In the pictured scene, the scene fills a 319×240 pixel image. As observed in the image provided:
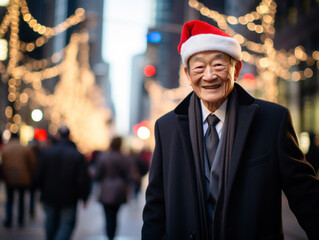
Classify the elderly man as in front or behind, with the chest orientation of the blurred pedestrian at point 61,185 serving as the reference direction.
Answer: behind

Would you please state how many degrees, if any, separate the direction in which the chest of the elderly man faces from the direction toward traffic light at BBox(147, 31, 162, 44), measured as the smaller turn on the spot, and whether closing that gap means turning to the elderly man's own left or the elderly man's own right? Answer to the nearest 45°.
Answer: approximately 180°

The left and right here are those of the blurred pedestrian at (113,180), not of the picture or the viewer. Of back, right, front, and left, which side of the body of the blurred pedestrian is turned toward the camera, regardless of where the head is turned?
back

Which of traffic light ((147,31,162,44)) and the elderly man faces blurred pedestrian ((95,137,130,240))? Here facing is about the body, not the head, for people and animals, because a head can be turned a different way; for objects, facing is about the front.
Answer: the traffic light

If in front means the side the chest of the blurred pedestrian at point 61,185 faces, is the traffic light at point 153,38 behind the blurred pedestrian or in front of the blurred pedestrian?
in front

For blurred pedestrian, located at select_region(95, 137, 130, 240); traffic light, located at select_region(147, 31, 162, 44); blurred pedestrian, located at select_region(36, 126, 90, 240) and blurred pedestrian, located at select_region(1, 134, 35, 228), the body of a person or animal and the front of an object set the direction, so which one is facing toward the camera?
the traffic light

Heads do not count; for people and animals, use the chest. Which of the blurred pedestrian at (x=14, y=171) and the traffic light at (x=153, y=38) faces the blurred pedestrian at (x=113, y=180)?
the traffic light

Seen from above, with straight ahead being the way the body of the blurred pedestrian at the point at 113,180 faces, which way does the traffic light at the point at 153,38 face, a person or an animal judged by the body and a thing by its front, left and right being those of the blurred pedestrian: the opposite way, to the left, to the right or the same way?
the opposite way

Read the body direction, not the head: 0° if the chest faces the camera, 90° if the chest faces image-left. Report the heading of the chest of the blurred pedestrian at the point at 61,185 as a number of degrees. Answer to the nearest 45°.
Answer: approximately 180°

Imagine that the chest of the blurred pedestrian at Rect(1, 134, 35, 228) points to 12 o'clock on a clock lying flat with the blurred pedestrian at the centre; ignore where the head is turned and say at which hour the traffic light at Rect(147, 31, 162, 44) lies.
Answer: The traffic light is roughly at 2 o'clock from the blurred pedestrian.

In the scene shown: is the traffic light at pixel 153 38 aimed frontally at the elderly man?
yes

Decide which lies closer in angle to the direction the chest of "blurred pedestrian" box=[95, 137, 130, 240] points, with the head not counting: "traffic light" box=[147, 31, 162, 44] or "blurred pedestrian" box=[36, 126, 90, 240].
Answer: the traffic light

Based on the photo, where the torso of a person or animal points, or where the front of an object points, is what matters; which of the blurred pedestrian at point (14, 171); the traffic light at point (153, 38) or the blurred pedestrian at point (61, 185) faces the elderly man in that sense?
the traffic light

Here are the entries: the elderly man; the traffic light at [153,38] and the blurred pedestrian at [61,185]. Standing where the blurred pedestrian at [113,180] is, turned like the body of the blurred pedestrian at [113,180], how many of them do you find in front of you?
1

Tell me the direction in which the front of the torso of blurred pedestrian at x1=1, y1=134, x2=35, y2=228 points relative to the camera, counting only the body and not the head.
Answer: away from the camera
